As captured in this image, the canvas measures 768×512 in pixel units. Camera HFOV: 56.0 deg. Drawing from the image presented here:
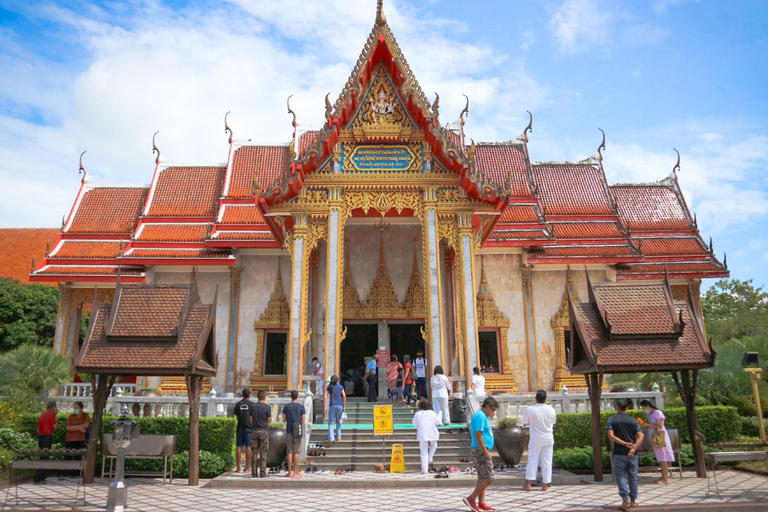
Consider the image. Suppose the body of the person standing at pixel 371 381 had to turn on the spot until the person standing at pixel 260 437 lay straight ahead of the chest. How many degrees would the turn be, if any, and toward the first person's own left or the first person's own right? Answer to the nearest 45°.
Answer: approximately 90° to the first person's own right

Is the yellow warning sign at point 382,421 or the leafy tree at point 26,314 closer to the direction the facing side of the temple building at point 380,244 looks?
the yellow warning sign

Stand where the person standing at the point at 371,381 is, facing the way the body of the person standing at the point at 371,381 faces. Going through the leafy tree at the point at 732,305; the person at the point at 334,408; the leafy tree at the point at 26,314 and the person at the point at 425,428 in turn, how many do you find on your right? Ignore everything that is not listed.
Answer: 2

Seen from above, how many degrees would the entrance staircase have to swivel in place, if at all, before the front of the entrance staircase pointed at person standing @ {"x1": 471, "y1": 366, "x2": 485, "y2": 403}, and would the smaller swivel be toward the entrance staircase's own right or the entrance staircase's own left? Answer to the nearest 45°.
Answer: approximately 135° to the entrance staircase's own left

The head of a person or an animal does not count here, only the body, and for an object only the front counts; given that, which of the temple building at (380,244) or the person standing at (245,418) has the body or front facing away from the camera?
the person standing

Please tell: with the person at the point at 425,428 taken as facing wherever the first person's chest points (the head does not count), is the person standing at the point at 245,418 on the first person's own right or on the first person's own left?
on the first person's own left

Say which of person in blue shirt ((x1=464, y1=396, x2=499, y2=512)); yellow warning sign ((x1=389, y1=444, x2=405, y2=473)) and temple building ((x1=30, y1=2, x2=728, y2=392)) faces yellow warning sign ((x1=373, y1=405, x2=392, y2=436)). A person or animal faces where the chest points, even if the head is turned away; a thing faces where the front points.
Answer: the temple building

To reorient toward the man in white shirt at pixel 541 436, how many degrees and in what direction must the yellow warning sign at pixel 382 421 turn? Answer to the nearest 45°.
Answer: approximately 45° to its left

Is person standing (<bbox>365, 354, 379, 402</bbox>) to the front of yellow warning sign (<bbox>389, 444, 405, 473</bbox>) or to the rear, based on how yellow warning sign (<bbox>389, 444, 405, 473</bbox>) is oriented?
to the rear

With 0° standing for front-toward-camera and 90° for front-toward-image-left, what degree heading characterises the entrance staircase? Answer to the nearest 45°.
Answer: approximately 0°

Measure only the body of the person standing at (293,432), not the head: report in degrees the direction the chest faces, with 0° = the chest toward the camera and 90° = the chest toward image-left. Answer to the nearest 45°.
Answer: approximately 180°

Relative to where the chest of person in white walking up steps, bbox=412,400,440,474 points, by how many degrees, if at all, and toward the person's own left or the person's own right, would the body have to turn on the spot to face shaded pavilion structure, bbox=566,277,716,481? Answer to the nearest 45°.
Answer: approximately 90° to the person's own right

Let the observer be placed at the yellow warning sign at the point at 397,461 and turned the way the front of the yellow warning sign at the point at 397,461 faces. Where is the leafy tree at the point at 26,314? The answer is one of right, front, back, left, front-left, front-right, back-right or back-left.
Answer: back-right

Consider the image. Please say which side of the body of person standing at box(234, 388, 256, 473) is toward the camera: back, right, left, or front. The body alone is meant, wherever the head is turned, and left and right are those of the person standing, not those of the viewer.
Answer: back

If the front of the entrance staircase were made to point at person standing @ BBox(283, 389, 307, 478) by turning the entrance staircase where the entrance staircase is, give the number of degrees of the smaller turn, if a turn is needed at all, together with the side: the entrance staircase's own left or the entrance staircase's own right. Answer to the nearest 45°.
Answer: approximately 45° to the entrance staircase's own right
